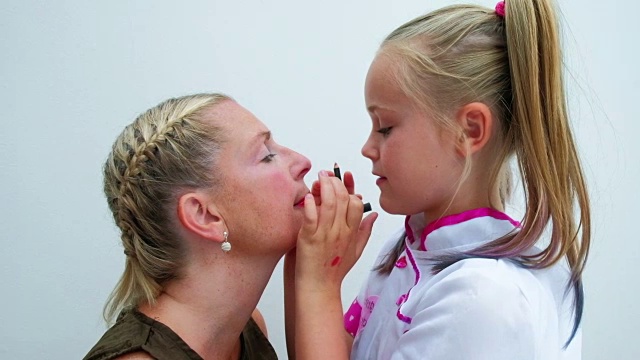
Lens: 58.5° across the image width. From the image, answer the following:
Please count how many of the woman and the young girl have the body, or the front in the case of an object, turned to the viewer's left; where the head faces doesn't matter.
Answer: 1

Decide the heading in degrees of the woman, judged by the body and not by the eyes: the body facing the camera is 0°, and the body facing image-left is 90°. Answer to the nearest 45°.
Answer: approximately 270°

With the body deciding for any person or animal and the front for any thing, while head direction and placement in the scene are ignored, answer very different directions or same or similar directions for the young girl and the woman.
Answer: very different directions

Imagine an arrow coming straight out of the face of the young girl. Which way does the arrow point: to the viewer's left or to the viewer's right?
to the viewer's left

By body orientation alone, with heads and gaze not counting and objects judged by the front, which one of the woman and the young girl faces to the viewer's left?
the young girl

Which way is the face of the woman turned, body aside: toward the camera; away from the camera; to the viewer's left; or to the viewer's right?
to the viewer's right

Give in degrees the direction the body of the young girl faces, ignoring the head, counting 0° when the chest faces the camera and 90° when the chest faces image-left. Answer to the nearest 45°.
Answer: approximately 90°
